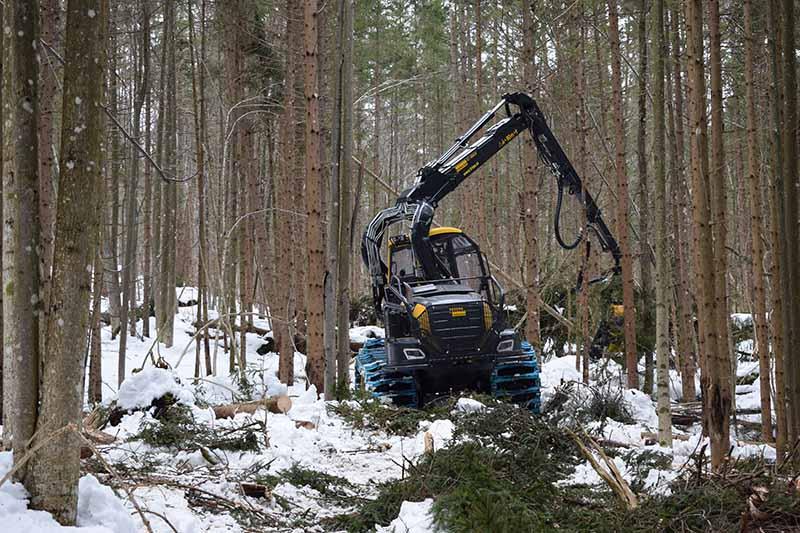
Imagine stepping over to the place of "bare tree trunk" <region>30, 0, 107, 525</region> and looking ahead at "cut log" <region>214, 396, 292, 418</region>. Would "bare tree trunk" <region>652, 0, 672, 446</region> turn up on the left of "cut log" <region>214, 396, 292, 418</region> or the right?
right

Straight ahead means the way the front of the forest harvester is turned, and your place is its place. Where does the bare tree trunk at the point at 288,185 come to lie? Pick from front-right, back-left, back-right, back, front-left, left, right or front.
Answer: back-right

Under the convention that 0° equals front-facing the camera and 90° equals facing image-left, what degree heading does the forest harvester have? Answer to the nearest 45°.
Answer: approximately 0°

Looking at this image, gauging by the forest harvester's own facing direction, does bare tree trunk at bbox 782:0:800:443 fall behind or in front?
in front

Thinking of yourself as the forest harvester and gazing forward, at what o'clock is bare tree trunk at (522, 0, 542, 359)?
The bare tree trunk is roughly at 7 o'clock from the forest harvester.

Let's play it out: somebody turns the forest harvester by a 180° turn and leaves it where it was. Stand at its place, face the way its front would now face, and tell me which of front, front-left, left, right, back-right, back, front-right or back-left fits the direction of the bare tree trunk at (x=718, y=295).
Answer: back-right

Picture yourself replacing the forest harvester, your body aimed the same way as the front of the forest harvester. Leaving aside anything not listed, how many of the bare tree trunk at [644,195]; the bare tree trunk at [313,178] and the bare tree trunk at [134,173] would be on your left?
1

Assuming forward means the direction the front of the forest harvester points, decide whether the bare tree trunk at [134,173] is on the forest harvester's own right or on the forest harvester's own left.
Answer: on the forest harvester's own right

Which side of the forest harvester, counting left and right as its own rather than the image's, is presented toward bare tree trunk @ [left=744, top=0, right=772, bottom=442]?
left

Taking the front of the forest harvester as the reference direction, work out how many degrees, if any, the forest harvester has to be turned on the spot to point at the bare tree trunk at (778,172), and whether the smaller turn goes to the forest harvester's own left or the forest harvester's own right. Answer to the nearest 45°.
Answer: approximately 45° to the forest harvester's own left

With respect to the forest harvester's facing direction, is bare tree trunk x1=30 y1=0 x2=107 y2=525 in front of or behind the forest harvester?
in front

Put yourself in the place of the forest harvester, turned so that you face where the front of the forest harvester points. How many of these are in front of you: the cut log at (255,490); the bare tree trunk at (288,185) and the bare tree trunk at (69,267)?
2
